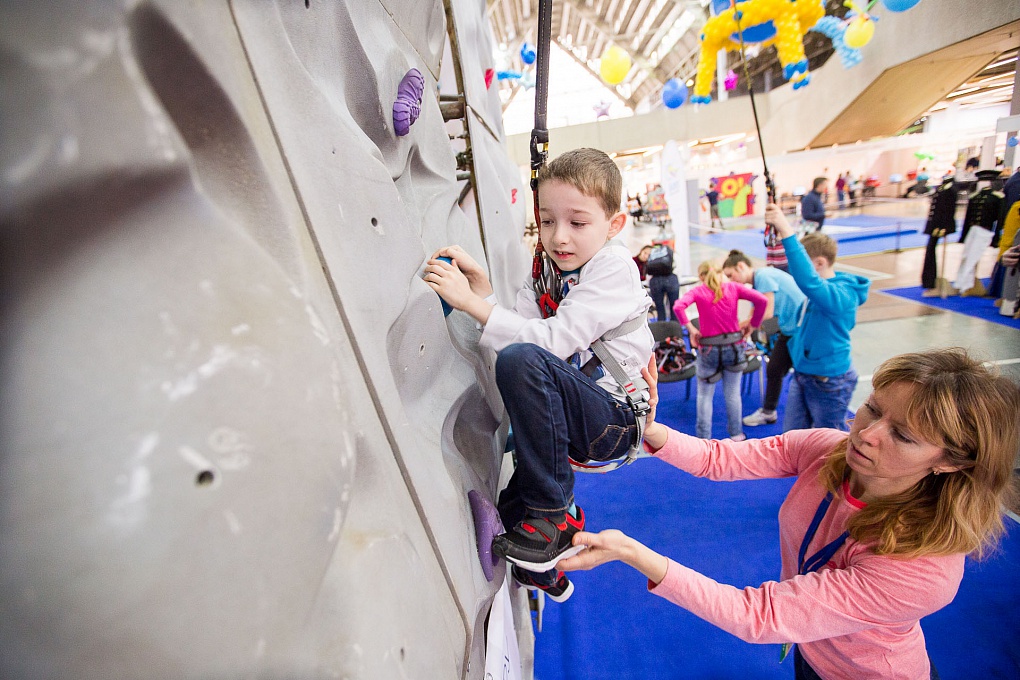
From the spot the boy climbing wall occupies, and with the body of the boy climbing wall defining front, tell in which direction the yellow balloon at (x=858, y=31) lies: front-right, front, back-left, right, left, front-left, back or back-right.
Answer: back-right

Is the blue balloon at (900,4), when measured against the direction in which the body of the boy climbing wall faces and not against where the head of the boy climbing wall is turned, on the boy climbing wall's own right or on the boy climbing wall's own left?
on the boy climbing wall's own right

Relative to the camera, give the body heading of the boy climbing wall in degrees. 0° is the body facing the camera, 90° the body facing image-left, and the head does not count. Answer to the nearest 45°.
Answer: approximately 90°

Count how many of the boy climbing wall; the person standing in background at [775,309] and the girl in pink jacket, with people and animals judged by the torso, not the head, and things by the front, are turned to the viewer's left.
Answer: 2

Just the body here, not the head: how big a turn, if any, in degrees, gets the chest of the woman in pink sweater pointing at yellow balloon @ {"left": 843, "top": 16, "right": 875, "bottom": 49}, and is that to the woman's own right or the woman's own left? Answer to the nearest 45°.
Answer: approximately 135° to the woman's own right

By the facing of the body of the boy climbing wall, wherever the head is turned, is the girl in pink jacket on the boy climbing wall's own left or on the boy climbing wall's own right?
on the boy climbing wall's own right

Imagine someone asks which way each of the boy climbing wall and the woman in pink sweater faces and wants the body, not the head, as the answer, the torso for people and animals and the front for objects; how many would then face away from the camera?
0

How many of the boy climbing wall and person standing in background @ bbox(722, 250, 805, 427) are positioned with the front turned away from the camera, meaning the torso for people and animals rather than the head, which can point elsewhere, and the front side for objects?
0

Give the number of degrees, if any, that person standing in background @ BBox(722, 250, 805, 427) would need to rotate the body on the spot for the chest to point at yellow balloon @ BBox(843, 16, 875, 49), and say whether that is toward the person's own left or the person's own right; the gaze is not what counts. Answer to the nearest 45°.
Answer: approximately 90° to the person's own right

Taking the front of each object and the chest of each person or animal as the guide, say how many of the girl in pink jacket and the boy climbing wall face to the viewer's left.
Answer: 1

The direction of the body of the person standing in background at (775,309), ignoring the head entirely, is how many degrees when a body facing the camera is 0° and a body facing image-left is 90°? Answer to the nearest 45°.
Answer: approximately 90°
